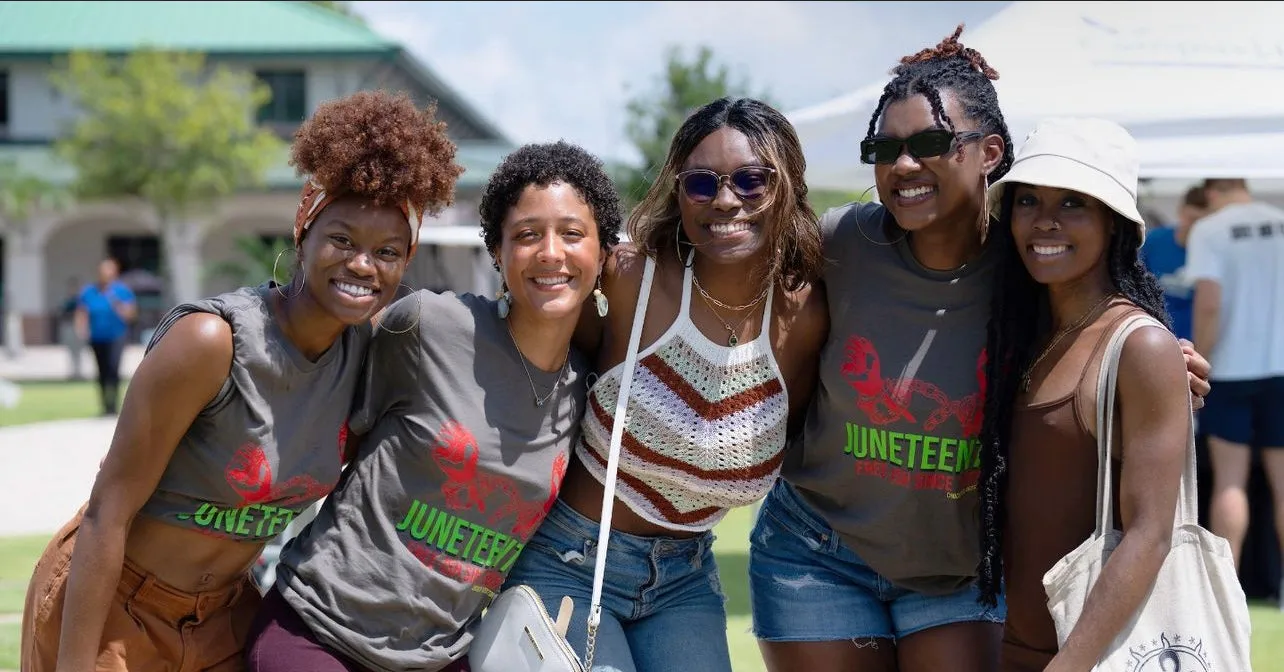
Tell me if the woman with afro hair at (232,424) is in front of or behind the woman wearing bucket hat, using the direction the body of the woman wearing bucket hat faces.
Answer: in front

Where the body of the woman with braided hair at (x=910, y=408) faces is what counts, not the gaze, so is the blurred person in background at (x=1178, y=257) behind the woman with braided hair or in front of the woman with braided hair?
behind

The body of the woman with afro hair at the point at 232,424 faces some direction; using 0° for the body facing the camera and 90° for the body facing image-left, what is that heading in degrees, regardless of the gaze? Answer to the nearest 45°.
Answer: approximately 315°

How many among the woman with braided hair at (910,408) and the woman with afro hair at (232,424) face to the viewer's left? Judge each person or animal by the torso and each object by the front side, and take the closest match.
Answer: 0

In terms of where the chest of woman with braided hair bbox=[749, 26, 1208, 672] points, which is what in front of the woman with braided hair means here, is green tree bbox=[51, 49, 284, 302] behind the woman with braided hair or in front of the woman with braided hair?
behind

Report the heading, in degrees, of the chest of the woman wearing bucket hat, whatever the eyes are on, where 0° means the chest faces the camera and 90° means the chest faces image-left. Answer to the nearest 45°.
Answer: approximately 45°
